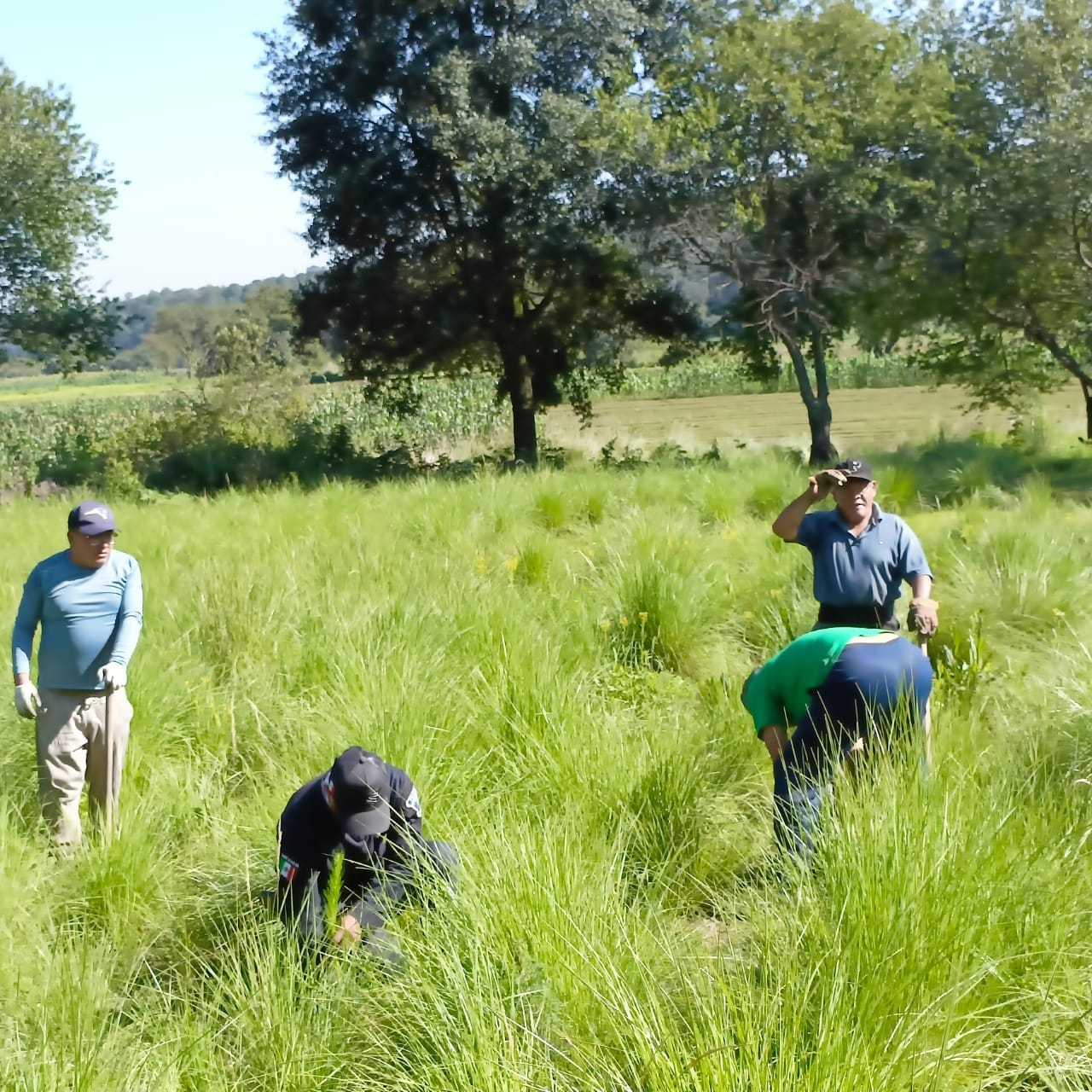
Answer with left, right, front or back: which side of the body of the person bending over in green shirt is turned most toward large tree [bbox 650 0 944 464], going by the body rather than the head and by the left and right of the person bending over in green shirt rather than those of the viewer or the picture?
right

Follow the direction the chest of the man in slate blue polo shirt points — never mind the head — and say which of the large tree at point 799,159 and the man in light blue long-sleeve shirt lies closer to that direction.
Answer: the man in light blue long-sleeve shirt

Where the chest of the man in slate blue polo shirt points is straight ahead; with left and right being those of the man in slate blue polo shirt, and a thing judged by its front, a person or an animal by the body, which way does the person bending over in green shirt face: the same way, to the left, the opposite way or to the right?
to the right

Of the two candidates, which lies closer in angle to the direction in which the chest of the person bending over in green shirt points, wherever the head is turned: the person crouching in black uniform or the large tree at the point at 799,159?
the person crouching in black uniform

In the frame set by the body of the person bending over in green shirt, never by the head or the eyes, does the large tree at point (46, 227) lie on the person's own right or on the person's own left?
on the person's own right

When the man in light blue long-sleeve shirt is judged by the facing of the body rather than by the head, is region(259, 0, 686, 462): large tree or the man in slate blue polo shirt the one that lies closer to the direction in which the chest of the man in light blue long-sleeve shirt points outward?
the man in slate blue polo shirt

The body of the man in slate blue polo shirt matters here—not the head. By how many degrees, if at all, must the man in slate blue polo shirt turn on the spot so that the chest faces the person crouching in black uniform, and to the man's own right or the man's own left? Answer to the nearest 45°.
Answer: approximately 45° to the man's own right

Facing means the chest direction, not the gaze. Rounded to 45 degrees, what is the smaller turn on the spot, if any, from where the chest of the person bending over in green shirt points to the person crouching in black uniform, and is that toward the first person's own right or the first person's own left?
approximately 45° to the first person's own left

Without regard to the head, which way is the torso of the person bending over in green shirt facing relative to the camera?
to the viewer's left

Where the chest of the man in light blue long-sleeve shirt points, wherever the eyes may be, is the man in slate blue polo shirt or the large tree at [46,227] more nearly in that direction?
the man in slate blue polo shirt

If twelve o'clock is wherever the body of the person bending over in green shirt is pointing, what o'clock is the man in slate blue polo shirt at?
The man in slate blue polo shirt is roughly at 3 o'clock from the person bending over in green shirt.

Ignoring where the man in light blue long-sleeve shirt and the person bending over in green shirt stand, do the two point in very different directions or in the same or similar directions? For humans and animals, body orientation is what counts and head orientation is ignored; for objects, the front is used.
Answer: very different directions

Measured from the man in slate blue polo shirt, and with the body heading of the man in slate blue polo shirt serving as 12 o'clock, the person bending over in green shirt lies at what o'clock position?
The person bending over in green shirt is roughly at 12 o'clock from the man in slate blue polo shirt.

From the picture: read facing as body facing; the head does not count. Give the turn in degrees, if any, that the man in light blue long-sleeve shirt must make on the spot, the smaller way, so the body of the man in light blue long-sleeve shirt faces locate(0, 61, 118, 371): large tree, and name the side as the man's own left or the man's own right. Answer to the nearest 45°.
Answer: approximately 135° to the man's own left

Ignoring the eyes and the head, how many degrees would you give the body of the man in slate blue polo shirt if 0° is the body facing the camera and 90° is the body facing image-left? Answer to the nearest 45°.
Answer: approximately 0°
